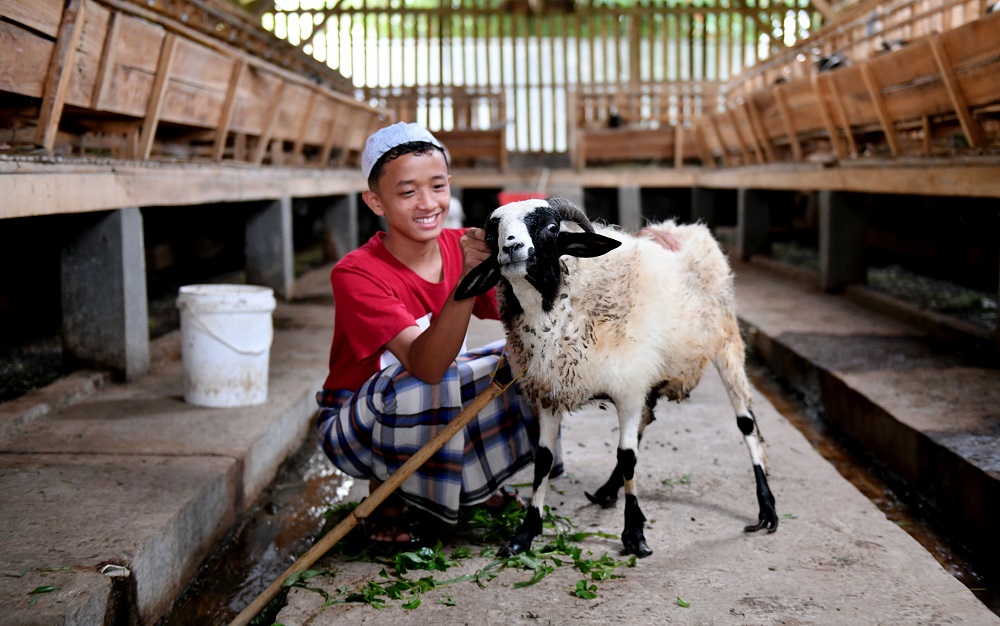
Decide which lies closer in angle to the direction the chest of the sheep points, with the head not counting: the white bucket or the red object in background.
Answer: the white bucket

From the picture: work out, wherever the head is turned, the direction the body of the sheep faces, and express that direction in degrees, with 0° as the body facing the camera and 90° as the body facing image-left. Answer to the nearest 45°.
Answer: approximately 45°

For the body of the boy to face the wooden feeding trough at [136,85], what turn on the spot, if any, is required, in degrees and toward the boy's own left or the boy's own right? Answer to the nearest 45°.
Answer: approximately 180°

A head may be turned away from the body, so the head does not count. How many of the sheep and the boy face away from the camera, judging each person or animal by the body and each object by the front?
0

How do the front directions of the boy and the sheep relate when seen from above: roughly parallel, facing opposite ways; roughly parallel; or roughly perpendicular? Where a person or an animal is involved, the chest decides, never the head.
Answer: roughly perpendicular

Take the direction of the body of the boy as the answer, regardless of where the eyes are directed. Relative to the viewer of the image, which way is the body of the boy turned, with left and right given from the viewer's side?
facing the viewer and to the right of the viewer

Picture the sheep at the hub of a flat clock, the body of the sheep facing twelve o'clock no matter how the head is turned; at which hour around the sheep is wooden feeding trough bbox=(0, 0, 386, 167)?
The wooden feeding trough is roughly at 3 o'clock from the sheep.
